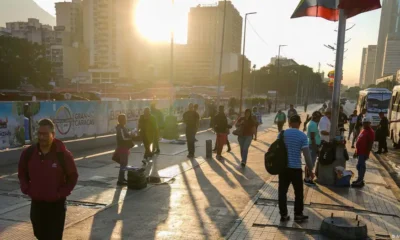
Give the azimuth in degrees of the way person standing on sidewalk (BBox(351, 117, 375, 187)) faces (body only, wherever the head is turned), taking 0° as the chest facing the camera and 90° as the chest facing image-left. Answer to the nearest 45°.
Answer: approximately 90°

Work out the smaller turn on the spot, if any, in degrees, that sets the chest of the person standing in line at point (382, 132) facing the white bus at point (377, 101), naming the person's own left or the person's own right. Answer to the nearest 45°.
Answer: approximately 90° to the person's own right

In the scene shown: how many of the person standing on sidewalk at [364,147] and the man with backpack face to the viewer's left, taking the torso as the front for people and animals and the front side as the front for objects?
1

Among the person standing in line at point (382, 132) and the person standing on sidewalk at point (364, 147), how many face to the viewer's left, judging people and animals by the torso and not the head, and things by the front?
2

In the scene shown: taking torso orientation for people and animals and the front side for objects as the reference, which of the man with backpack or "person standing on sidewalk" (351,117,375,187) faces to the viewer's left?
the person standing on sidewalk

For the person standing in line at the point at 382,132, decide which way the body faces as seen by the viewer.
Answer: to the viewer's left

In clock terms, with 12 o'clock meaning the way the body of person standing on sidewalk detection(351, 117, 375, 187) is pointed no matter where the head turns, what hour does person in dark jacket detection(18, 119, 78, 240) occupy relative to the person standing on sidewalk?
The person in dark jacket is roughly at 10 o'clock from the person standing on sidewalk.

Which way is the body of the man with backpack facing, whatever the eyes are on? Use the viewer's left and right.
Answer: facing away from the viewer and to the right of the viewer

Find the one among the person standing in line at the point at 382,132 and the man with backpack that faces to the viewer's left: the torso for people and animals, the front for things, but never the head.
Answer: the person standing in line

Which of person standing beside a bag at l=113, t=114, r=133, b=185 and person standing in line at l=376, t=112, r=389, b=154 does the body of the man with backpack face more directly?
the person standing in line
